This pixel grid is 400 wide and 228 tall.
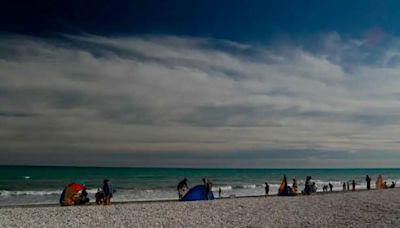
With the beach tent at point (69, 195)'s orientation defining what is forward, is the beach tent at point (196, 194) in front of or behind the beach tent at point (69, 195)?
in front

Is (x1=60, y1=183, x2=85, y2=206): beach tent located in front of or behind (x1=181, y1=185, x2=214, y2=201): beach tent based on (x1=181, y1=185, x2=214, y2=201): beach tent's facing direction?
behind

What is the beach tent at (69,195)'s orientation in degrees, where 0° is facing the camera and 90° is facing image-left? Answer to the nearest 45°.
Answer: approximately 270°
